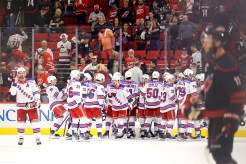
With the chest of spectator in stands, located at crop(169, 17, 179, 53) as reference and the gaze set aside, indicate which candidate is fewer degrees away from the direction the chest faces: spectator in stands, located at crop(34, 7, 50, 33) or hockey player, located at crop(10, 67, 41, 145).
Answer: the hockey player

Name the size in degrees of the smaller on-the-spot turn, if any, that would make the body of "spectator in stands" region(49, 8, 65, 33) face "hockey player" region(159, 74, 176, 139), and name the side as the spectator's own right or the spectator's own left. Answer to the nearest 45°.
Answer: approximately 45° to the spectator's own left

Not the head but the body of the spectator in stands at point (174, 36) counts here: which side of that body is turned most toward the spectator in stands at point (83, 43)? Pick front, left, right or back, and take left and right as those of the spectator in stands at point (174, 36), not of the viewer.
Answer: right

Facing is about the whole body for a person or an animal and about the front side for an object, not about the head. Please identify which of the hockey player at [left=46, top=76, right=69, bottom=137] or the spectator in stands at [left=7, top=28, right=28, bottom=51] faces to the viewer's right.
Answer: the hockey player

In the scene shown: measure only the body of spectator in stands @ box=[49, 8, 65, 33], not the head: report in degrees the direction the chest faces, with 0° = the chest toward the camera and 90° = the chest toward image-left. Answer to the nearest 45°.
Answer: approximately 0°

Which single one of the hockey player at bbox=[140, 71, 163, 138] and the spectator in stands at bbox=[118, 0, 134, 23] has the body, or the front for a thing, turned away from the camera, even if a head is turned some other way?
the hockey player

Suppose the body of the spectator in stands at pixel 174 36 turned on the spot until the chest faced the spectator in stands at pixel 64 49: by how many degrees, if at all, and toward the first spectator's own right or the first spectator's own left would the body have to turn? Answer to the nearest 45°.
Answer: approximately 90° to the first spectator's own right

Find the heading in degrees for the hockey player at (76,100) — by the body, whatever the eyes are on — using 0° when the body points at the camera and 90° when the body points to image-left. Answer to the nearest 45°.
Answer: approximately 225°
